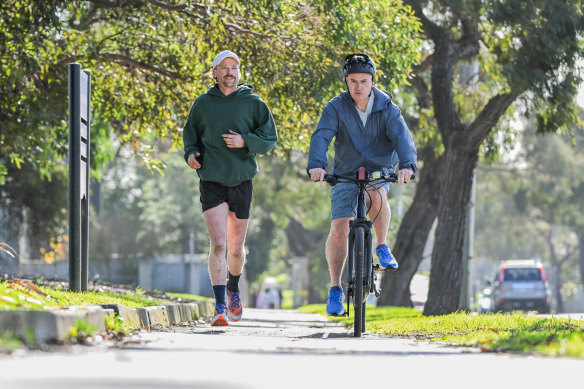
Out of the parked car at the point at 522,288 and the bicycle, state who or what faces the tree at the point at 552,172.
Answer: the parked car

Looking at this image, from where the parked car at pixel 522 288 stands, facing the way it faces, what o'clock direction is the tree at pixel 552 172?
The tree is roughly at 12 o'clock from the parked car.

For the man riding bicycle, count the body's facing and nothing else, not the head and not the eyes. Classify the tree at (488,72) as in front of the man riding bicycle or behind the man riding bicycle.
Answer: behind

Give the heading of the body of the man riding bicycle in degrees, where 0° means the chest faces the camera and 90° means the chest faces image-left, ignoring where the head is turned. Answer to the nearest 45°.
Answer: approximately 0°
